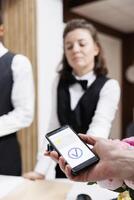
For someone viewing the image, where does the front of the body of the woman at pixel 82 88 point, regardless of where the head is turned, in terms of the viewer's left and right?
facing the viewer and to the left of the viewer

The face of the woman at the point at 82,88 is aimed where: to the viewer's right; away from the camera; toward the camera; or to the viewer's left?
toward the camera

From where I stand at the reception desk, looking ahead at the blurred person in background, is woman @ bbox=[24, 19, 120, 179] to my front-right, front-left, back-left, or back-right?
front-right
